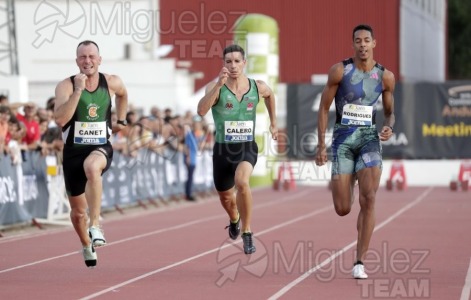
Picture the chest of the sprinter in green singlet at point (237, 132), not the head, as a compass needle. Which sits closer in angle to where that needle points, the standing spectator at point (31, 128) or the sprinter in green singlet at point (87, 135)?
the sprinter in green singlet

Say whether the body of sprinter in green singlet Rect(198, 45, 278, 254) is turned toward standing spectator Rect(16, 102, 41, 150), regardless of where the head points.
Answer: no

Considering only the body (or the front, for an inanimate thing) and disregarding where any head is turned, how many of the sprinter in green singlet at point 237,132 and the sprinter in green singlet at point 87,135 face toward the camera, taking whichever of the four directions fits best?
2

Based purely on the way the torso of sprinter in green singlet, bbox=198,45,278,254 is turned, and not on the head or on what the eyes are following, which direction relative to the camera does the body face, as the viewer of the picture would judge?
toward the camera

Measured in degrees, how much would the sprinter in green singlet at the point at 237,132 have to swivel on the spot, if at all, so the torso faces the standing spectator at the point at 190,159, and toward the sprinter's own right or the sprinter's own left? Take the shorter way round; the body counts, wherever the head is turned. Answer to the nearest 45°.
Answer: approximately 180°

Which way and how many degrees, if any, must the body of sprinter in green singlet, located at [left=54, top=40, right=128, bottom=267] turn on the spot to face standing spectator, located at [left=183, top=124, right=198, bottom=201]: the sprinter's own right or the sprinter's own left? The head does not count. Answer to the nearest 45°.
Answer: approximately 180°

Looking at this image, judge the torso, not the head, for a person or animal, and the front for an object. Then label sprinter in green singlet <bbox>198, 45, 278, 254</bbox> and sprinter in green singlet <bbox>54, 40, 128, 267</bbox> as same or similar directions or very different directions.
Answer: same or similar directions

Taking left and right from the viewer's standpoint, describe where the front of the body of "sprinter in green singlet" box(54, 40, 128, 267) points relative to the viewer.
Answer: facing the viewer

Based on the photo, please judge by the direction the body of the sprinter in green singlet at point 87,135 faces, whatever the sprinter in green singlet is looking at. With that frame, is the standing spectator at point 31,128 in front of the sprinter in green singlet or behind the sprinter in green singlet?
behind
